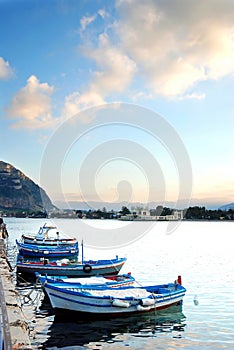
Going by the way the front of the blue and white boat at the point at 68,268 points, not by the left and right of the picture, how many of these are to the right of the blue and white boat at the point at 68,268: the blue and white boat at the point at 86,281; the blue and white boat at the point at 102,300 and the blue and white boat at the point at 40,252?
2

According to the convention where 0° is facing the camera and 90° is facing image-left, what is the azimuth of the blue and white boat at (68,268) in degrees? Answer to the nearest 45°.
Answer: approximately 270°

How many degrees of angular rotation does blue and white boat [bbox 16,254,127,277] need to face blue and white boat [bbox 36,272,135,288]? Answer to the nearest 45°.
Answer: approximately 90° to its right
